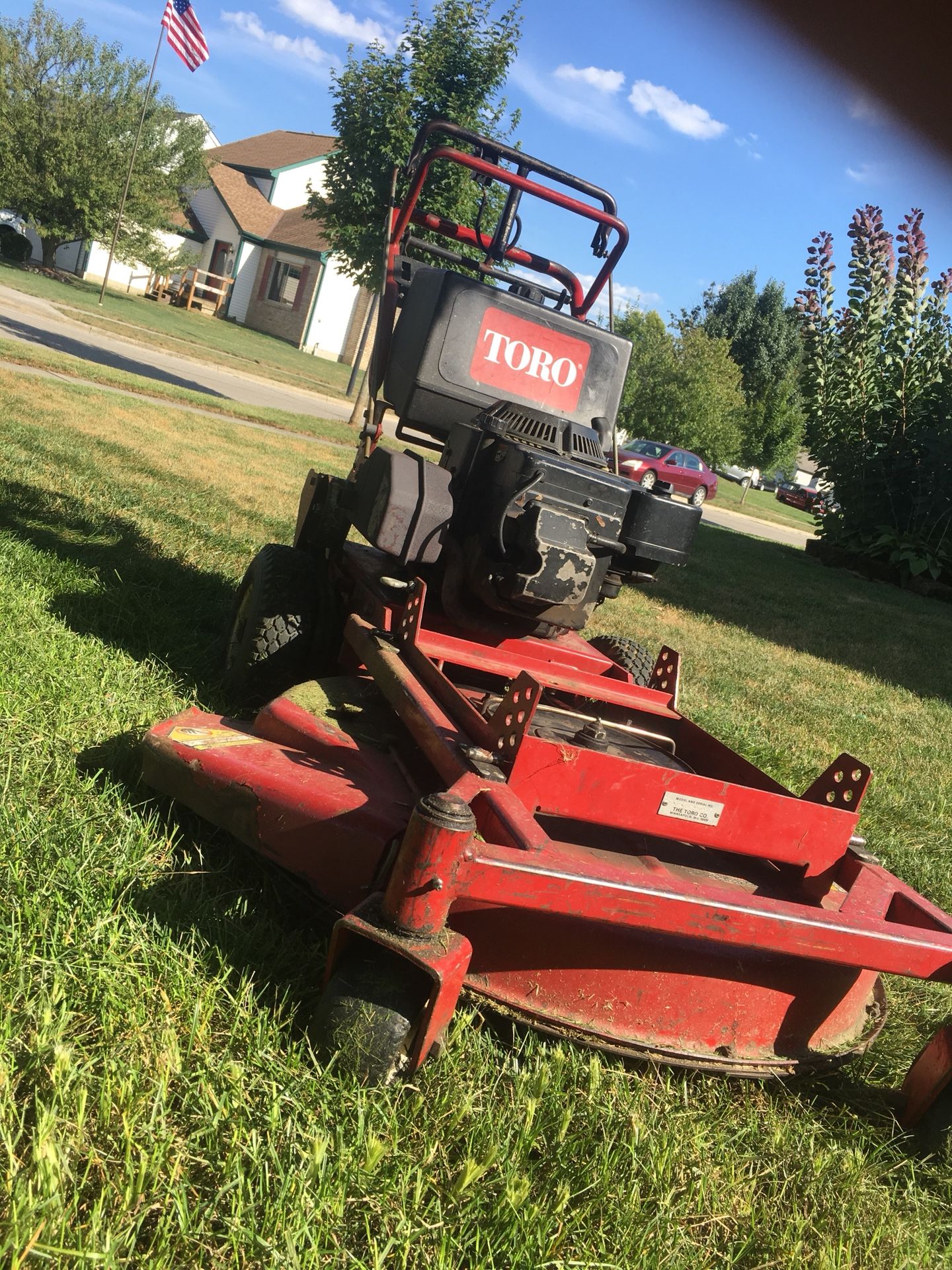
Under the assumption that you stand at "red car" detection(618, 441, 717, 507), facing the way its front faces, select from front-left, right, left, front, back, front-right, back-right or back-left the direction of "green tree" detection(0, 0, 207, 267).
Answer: front-right

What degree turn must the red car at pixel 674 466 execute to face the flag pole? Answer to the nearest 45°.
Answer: approximately 45° to its right

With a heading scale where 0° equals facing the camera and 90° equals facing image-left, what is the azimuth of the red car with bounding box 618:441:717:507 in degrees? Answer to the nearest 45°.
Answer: approximately 45°

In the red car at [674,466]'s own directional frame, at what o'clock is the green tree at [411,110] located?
The green tree is roughly at 11 o'clock from the red car.

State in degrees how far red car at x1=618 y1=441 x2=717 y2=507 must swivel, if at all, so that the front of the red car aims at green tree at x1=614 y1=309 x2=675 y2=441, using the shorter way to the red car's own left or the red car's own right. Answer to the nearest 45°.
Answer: approximately 135° to the red car's own right

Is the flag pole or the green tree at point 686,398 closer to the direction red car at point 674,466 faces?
the flag pole
